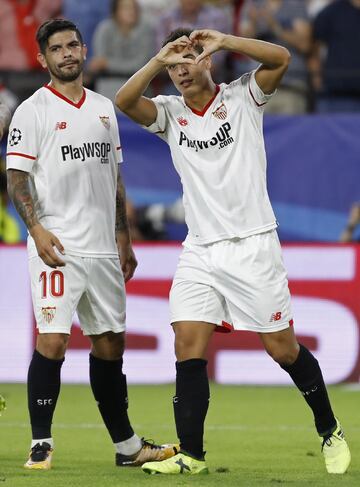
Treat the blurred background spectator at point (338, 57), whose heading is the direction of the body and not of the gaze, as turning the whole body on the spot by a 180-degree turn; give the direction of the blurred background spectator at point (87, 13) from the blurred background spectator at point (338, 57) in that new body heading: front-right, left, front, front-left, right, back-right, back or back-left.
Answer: left

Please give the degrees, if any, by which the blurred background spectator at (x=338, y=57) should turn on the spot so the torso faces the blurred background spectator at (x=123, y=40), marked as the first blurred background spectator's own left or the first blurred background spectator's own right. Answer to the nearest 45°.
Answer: approximately 90° to the first blurred background spectator's own right

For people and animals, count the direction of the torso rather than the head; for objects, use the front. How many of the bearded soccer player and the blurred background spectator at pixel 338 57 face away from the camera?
0

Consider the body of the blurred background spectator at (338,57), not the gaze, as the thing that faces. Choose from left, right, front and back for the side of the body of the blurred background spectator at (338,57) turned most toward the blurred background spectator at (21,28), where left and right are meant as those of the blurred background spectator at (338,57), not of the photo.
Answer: right

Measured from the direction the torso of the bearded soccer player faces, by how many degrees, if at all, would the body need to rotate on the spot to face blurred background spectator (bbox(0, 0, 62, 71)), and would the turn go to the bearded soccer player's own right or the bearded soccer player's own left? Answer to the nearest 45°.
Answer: approximately 135° to the bearded soccer player's own left

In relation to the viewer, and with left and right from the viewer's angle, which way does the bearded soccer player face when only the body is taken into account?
facing the viewer and to the right of the viewer

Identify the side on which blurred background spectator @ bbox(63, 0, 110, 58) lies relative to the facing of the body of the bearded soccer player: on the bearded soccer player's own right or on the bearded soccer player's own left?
on the bearded soccer player's own left

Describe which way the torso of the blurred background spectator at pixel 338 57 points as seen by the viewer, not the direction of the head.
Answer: toward the camera

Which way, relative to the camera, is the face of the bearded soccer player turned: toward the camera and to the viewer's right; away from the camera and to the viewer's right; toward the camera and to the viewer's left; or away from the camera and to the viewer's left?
toward the camera and to the viewer's right
